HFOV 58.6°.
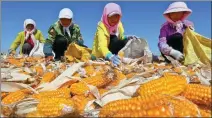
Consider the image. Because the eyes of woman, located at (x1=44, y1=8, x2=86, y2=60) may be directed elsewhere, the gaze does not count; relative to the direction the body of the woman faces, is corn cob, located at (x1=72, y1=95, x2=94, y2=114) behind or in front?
in front

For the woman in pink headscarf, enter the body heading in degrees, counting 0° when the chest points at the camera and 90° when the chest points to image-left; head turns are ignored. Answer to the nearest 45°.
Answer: approximately 315°

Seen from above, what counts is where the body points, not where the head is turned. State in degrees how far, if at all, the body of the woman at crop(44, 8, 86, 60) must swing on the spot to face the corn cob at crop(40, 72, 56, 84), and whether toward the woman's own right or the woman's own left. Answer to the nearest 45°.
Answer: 0° — they already face it

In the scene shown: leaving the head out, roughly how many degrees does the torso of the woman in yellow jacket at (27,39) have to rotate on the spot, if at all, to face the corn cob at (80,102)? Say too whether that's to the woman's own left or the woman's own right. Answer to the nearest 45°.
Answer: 0° — they already face it

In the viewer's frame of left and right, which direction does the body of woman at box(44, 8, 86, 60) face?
facing the viewer

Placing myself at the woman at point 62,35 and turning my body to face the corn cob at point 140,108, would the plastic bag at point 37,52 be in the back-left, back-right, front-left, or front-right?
back-right

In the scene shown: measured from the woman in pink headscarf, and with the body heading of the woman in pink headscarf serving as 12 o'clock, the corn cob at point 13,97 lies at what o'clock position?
The corn cob is roughly at 2 o'clock from the woman in pink headscarf.

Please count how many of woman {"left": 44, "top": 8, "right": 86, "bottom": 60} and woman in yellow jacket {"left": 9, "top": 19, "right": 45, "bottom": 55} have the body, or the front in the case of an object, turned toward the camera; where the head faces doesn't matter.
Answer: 2

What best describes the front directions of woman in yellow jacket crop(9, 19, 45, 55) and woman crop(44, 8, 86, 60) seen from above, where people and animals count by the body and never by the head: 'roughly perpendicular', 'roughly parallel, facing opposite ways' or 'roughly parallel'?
roughly parallel

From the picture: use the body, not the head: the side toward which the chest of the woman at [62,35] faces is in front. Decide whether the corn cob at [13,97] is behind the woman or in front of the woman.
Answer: in front

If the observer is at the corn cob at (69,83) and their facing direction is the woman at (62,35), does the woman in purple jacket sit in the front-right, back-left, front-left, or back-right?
front-right

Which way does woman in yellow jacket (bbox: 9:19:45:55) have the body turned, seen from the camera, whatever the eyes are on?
toward the camera

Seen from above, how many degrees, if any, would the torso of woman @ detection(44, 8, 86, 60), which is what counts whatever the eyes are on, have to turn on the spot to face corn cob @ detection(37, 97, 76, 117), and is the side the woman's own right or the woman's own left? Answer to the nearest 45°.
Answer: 0° — they already face it

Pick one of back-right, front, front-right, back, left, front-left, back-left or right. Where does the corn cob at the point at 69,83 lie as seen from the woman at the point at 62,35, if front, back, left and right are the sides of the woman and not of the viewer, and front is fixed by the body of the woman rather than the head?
front

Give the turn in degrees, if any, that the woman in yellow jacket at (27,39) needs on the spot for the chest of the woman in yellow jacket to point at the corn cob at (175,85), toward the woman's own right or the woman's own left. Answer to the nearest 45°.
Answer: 0° — they already face it

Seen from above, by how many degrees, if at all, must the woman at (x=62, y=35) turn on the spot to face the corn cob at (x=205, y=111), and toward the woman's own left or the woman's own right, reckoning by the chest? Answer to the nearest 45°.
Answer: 0° — they already face it
